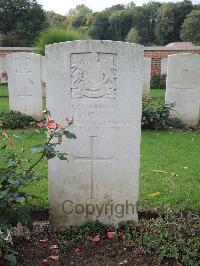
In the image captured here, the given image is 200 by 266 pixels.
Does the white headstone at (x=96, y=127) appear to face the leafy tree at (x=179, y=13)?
no

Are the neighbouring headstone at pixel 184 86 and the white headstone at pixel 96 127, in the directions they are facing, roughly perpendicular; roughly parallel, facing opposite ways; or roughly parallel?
roughly parallel

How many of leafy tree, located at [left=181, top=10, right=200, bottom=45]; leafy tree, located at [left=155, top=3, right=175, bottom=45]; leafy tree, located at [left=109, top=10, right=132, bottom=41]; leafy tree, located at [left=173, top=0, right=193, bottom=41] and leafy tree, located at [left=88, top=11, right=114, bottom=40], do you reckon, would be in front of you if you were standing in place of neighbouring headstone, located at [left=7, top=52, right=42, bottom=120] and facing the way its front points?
0

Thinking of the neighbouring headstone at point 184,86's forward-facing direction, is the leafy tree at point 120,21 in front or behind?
behind

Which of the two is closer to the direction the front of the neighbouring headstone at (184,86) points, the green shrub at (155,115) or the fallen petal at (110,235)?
the fallen petal

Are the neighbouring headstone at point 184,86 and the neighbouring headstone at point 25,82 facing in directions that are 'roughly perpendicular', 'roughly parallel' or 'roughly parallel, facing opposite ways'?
roughly parallel

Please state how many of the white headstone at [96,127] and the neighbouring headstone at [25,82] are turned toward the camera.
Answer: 2

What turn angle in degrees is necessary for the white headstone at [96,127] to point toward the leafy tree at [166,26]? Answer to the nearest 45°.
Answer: approximately 180°

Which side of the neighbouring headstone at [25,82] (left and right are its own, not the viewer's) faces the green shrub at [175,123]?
left

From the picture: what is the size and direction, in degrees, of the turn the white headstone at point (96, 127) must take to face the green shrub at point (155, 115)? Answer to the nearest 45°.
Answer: approximately 180°

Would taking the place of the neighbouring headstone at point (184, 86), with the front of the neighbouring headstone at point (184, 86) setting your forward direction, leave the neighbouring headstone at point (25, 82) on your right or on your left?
on your right

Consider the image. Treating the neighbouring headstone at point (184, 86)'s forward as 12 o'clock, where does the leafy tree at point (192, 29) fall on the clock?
The leafy tree is roughly at 6 o'clock from the neighbouring headstone.

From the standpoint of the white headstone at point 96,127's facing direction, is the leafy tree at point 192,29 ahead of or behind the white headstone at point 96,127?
behind

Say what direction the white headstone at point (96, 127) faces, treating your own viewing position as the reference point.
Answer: facing the viewer

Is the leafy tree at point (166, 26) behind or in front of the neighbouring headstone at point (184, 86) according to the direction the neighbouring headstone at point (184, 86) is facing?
behind

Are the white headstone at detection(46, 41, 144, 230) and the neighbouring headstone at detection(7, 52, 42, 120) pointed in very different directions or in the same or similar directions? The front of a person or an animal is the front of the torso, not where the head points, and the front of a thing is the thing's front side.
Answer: same or similar directions

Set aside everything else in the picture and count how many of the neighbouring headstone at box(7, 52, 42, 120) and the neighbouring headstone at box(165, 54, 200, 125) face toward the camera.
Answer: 2
